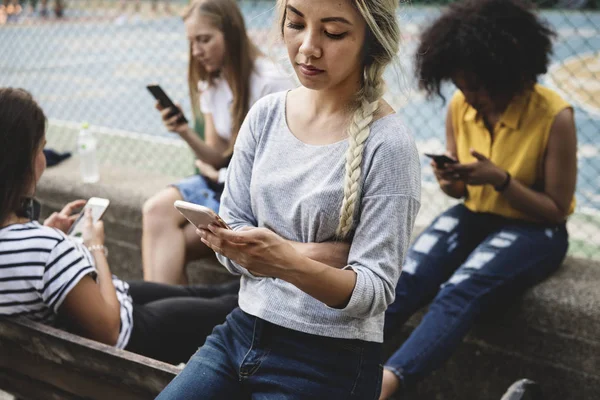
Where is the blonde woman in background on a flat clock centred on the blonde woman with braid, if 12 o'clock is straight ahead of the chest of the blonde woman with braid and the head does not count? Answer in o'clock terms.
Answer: The blonde woman in background is roughly at 4 o'clock from the blonde woman with braid.

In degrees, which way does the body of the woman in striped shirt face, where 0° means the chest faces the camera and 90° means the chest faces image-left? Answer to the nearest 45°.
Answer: approximately 225°

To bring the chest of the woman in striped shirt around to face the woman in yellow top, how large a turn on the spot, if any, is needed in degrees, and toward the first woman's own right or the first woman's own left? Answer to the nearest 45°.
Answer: approximately 45° to the first woman's own right

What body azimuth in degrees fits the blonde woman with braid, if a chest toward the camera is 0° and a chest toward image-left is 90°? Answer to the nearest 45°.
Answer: approximately 45°

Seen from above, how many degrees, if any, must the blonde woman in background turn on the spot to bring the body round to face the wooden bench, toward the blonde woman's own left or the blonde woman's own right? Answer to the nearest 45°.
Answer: approximately 45° to the blonde woman's own left

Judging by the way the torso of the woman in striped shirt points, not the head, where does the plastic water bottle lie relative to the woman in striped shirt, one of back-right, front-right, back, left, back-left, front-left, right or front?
front-left

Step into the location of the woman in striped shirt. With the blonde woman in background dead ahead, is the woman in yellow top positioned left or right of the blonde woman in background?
right

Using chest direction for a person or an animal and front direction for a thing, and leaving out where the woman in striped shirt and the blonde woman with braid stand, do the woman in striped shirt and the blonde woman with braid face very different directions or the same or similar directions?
very different directions

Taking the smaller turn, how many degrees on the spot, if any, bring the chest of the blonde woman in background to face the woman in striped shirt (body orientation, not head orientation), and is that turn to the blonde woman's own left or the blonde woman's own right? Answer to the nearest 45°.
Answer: approximately 45° to the blonde woman's own left
